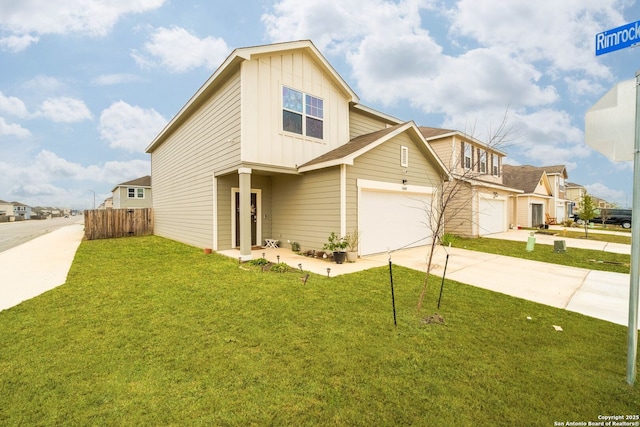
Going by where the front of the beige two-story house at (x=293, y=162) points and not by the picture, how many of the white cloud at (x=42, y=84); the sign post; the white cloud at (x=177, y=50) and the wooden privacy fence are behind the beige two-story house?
3

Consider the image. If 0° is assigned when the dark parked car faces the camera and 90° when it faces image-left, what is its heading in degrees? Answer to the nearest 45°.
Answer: approximately 90°

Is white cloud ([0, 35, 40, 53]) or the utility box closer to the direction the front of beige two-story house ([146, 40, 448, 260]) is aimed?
the utility box

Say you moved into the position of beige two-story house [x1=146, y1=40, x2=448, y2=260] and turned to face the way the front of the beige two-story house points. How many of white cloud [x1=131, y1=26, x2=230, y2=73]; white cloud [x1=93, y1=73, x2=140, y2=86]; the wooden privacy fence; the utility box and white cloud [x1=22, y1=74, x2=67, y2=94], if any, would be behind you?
4

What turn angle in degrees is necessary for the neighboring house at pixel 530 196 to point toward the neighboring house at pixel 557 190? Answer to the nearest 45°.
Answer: approximately 135° to its left

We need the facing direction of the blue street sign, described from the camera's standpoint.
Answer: facing the viewer and to the left of the viewer

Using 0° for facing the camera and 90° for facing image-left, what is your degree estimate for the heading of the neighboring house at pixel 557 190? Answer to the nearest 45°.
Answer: approximately 315°

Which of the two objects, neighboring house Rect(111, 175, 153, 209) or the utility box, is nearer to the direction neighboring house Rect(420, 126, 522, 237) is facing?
the utility box

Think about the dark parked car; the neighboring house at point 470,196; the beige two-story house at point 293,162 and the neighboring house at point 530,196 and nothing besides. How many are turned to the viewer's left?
1

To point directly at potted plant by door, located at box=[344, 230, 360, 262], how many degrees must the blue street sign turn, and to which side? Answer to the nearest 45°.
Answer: approximately 90° to its right

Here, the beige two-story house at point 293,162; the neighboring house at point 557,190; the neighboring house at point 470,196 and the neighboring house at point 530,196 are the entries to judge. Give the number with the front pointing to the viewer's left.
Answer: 0
